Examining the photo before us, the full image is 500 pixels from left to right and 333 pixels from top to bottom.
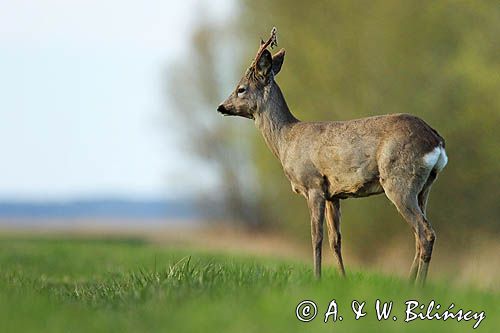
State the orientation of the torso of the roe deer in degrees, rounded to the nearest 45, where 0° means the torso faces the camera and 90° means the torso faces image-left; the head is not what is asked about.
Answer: approximately 90°
